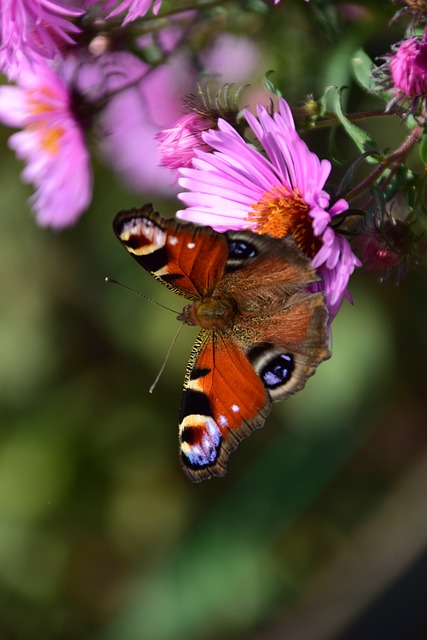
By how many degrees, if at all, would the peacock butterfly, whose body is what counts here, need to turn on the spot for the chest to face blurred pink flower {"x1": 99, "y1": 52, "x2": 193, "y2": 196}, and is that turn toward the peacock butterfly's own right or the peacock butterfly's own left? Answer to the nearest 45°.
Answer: approximately 45° to the peacock butterfly's own right

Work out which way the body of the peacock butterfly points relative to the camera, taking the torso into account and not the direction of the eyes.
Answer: to the viewer's left

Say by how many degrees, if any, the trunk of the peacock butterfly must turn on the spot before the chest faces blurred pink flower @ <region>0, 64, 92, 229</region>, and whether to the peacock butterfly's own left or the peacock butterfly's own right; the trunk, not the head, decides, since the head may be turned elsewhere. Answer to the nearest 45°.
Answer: approximately 45° to the peacock butterfly's own right
